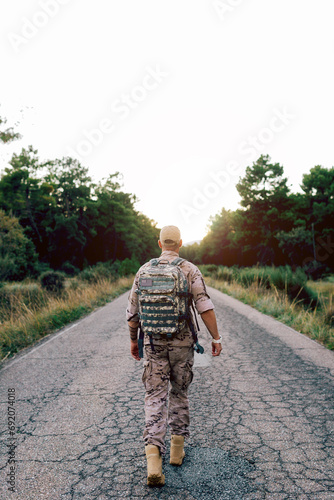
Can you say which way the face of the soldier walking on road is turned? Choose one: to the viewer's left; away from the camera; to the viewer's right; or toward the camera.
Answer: away from the camera

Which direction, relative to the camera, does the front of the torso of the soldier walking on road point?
away from the camera

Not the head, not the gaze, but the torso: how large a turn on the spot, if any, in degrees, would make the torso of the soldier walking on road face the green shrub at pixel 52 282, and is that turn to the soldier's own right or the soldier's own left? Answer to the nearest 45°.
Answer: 0° — they already face it
